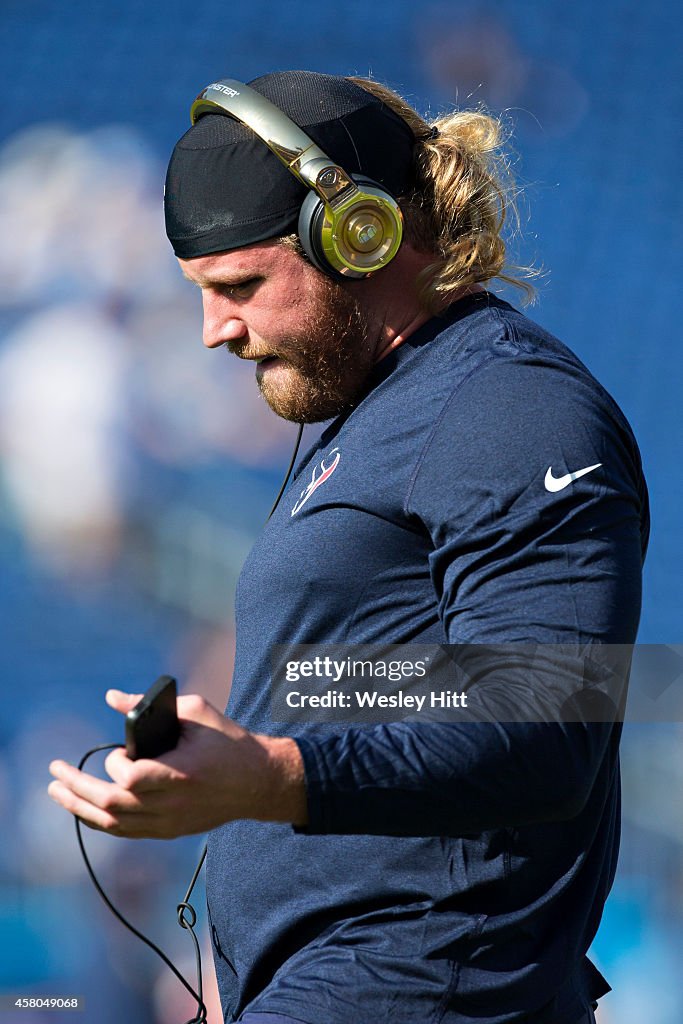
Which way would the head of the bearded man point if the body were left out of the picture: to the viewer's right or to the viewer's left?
to the viewer's left

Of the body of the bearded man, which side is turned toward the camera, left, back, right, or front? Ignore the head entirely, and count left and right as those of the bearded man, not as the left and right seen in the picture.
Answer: left
